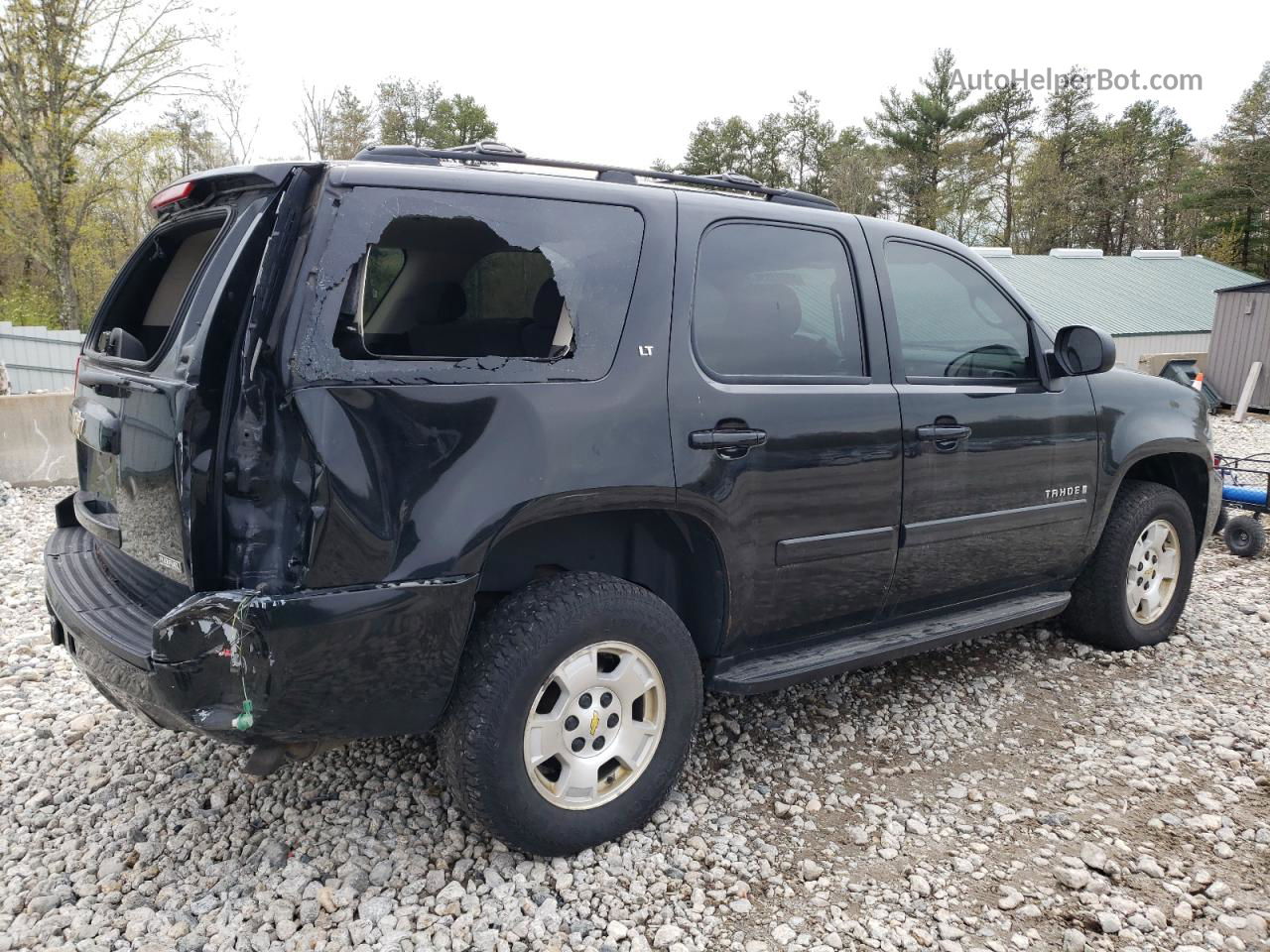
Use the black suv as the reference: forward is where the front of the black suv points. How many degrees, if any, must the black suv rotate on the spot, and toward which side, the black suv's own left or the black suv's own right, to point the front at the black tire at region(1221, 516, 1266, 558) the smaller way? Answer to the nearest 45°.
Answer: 0° — it already faces it

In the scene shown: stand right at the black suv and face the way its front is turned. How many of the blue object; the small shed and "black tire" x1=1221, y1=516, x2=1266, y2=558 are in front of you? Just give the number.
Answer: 3

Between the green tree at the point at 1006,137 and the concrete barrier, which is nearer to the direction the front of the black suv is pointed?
the green tree

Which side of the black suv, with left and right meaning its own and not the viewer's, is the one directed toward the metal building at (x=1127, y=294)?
front

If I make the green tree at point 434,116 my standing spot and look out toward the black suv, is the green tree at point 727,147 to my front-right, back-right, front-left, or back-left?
back-left

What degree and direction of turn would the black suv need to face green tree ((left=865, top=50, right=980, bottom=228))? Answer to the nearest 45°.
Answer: approximately 45° to its left

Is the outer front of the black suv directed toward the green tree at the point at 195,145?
no

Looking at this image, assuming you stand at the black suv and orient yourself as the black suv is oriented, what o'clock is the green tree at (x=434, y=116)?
The green tree is roughly at 10 o'clock from the black suv.

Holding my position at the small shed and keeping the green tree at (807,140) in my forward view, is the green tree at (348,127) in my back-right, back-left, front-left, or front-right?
front-left

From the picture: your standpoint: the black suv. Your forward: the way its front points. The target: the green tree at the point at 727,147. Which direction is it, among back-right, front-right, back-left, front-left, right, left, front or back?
front-left

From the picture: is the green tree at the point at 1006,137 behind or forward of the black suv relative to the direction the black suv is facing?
forward

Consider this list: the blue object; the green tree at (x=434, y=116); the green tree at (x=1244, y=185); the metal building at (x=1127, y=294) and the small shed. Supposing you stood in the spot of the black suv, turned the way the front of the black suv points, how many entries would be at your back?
0

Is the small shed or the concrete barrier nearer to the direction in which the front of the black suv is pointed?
the small shed

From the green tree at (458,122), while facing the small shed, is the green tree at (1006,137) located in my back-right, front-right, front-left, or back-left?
front-left

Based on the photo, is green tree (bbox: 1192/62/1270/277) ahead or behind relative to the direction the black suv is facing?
ahead

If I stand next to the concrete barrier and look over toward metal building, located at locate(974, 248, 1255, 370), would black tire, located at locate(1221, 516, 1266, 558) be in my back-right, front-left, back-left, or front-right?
front-right

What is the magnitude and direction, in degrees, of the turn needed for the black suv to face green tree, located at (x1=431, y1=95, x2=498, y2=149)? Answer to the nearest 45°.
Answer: approximately 45° to its left

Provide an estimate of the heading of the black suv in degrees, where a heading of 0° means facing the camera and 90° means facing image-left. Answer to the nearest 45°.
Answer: approximately 225°
